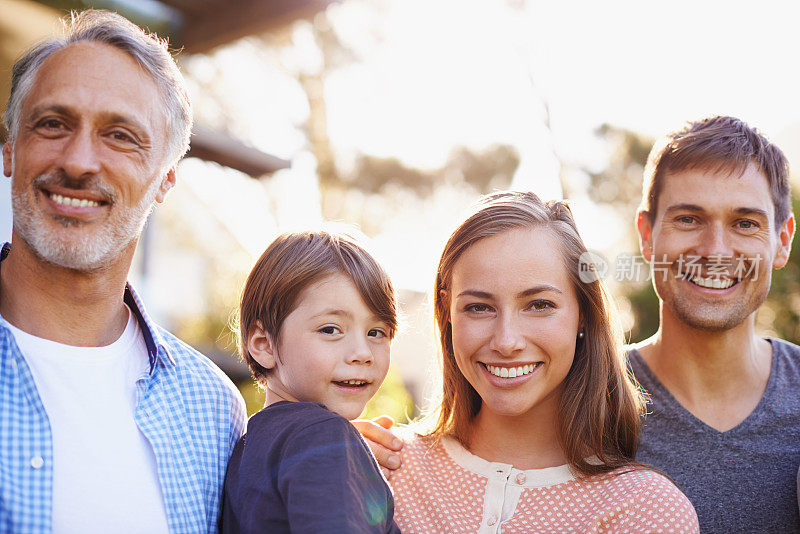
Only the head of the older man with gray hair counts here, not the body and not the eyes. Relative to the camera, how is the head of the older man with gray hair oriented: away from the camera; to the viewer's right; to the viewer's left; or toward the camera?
toward the camera

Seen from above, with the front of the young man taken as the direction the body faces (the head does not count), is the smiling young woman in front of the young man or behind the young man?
in front

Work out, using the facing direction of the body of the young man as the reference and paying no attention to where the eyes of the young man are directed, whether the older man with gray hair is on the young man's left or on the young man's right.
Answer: on the young man's right

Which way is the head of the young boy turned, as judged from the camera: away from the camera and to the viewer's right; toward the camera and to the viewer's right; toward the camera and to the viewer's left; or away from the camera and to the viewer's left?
toward the camera and to the viewer's right

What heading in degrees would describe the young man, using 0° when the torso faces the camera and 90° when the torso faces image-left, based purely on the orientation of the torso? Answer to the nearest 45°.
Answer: approximately 0°

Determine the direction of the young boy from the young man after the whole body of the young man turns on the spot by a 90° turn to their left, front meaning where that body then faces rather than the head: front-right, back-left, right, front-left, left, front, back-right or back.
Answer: back-right

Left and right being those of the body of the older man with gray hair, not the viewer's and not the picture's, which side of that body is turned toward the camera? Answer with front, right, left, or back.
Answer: front

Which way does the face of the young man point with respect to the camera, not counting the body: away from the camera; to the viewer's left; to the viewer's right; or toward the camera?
toward the camera

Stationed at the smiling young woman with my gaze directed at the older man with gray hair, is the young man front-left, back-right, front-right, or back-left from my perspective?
back-right

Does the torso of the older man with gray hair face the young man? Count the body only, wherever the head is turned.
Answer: no

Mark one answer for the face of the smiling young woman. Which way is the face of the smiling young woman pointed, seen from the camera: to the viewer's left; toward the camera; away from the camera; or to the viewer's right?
toward the camera

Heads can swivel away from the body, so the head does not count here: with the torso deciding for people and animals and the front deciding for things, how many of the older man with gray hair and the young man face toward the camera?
2
